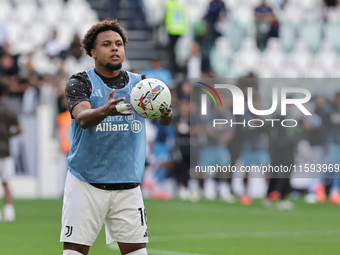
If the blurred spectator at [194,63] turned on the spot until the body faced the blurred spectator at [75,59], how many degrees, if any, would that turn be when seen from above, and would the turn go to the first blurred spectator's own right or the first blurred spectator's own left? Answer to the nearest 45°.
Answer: approximately 90° to the first blurred spectator's own right

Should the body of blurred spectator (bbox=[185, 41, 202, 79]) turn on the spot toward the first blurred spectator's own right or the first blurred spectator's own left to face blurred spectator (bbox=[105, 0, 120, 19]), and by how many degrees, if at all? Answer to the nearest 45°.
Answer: approximately 135° to the first blurred spectator's own right

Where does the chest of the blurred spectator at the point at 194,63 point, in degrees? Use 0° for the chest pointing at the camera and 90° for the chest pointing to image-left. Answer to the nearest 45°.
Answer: approximately 0°

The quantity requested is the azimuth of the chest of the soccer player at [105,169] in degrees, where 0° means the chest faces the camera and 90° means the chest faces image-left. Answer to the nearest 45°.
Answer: approximately 315°

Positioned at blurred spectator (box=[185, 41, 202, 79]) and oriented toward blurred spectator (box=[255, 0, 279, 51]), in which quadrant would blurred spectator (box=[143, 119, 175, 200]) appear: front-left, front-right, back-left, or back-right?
back-right

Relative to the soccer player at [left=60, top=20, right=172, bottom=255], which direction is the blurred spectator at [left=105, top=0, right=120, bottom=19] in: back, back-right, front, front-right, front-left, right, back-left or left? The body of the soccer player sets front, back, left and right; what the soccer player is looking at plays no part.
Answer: back-left

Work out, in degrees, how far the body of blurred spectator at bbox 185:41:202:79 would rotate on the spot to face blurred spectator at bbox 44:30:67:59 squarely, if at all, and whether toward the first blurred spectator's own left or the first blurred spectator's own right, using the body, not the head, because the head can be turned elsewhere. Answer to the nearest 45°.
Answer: approximately 90° to the first blurred spectator's own right

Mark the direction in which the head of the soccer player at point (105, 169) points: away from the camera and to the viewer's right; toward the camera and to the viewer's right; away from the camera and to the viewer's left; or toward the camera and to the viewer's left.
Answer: toward the camera and to the viewer's right

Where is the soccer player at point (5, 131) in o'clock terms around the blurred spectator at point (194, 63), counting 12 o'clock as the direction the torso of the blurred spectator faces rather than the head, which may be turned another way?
The soccer player is roughly at 1 o'clock from the blurred spectator.

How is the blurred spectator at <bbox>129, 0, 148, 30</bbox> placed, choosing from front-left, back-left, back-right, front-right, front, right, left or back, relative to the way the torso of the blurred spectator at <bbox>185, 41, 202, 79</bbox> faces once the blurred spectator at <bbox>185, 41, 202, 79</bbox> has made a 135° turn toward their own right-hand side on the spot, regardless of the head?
front

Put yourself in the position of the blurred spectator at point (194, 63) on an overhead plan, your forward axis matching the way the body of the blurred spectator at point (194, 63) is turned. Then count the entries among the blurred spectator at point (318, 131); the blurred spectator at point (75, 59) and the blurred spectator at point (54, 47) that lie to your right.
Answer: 2

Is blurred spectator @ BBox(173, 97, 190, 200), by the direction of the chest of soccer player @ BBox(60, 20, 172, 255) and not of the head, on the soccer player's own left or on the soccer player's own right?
on the soccer player's own left
